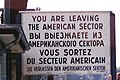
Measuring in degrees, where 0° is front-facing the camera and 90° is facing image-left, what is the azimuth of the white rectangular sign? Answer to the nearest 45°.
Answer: approximately 0°
